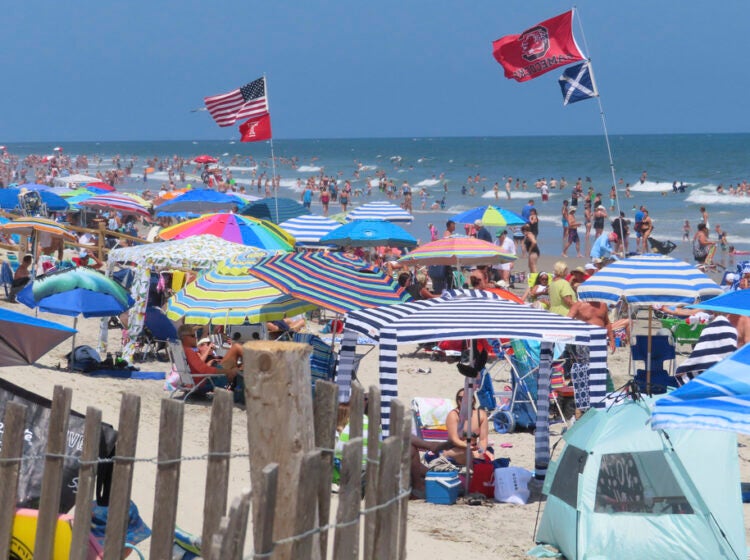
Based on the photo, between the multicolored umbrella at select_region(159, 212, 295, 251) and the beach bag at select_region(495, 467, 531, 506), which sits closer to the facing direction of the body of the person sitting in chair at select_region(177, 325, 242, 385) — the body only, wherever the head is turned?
the beach bag

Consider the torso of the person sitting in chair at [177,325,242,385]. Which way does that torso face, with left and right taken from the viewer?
facing to the right of the viewer

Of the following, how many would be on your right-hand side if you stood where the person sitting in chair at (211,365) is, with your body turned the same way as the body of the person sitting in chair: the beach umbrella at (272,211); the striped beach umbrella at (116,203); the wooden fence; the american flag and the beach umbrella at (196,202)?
1

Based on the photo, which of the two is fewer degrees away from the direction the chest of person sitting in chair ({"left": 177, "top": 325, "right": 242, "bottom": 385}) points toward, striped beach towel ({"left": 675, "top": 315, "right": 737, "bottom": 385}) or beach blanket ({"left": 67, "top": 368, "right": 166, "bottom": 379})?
the striped beach towel

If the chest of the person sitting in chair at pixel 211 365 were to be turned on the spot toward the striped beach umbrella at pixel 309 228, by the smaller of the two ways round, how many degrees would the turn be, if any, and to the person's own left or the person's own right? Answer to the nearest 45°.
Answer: approximately 90° to the person's own left

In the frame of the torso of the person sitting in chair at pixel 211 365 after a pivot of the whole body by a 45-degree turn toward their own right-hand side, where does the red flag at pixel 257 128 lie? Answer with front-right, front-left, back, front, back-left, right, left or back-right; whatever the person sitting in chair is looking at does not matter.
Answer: back-left
